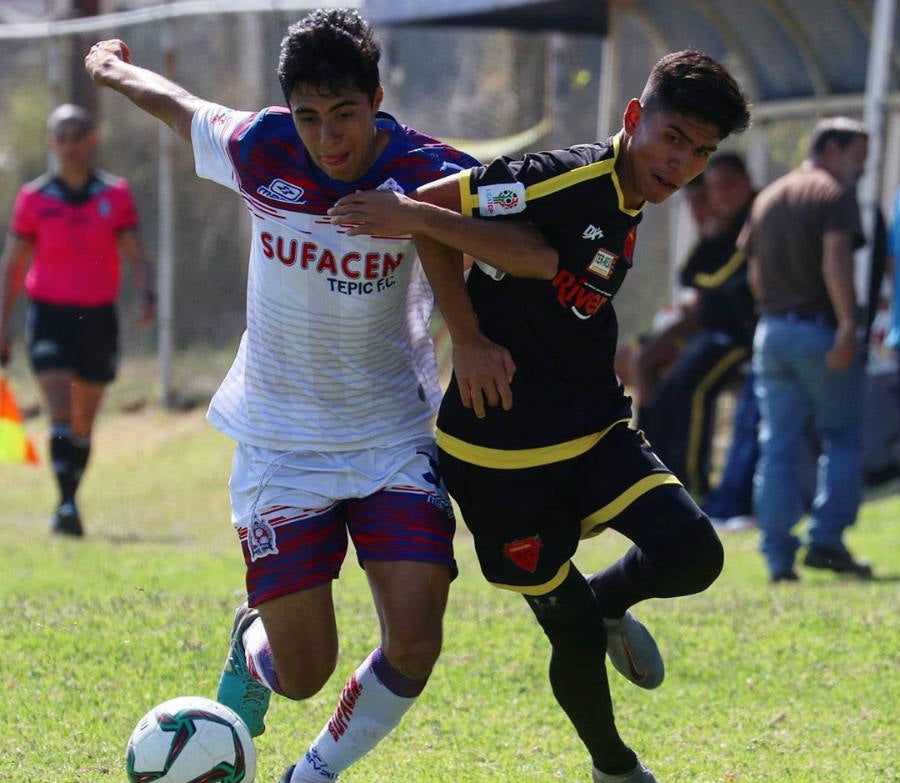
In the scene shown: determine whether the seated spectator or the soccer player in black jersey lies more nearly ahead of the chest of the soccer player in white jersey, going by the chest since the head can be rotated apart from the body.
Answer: the soccer player in black jersey

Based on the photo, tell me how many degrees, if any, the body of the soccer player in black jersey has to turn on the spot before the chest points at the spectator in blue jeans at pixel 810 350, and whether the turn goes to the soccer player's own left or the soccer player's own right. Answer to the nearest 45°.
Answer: approximately 135° to the soccer player's own left

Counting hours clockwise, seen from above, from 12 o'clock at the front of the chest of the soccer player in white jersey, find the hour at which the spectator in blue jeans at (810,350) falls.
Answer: The spectator in blue jeans is roughly at 7 o'clock from the soccer player in white jersey.

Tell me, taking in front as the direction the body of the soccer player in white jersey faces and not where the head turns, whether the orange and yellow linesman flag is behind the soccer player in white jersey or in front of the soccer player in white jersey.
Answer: behind

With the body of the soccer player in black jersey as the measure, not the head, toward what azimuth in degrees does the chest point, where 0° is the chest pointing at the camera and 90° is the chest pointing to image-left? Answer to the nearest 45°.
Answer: approximately 315°
